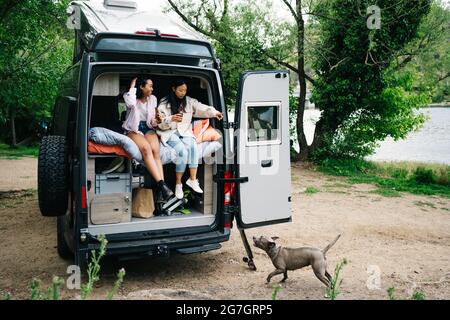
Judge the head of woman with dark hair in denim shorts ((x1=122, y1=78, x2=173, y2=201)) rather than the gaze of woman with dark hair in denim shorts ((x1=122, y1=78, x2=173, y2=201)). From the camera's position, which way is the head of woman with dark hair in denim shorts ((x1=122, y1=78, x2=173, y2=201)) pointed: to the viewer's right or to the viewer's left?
to the viewer's right

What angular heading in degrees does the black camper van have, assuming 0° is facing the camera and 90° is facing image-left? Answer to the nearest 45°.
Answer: approximately 135°

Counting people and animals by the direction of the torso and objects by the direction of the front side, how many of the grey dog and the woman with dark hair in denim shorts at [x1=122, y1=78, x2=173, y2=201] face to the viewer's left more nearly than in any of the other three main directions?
1

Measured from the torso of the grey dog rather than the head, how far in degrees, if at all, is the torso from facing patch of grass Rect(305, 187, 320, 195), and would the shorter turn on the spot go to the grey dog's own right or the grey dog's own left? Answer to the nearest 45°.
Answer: approximately 90° to the grey dog's own right

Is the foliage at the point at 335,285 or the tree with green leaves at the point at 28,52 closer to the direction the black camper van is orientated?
the tree with green leaves

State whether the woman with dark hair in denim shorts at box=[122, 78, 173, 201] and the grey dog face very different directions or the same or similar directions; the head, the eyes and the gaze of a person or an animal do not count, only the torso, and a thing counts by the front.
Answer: very different directions

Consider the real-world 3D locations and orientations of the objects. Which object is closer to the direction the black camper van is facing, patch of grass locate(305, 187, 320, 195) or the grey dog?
the patch of grass

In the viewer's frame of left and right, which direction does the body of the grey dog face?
facing to the left of the viewer

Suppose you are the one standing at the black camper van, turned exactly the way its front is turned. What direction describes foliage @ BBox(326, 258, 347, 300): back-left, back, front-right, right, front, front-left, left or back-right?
back

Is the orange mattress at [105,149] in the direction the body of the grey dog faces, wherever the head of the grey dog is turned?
yes
